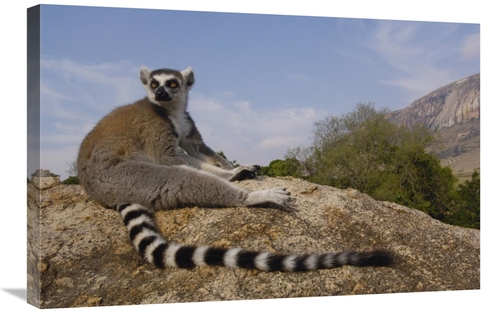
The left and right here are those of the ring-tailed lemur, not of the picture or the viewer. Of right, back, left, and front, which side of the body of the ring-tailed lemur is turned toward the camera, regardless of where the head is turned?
right

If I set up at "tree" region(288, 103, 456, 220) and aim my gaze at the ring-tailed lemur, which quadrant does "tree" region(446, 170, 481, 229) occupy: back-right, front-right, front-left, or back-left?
back-left
